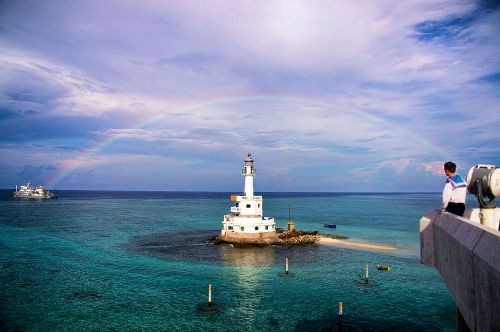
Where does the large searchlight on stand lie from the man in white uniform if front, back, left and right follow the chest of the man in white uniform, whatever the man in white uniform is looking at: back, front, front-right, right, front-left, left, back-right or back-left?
back

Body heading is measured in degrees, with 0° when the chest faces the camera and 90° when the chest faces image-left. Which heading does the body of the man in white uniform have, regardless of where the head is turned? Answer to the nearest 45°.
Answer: approximately 135°

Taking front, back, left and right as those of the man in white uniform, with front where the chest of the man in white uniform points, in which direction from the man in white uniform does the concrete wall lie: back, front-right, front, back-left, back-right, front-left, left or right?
back-left
